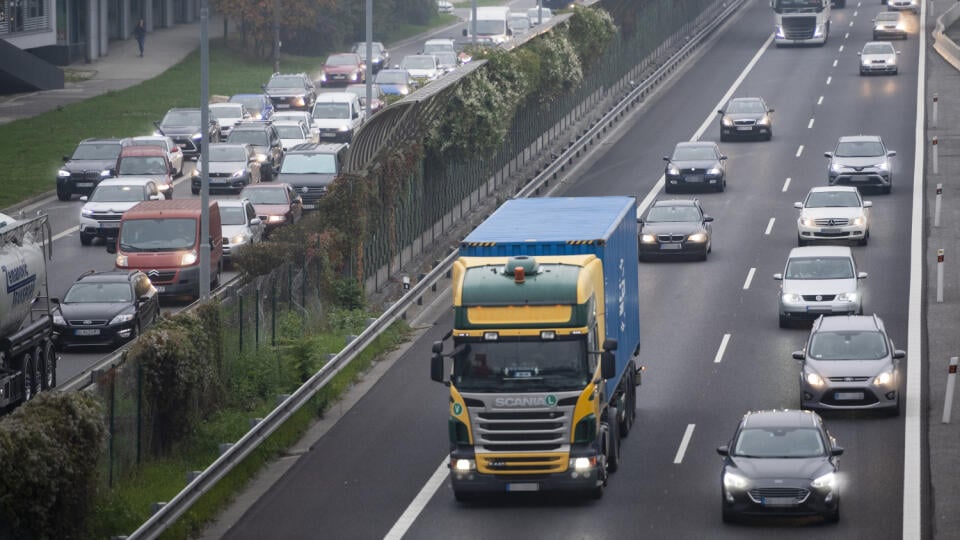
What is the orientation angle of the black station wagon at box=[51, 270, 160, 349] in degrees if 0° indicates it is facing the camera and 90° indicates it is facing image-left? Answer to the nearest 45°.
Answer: approximately 45°

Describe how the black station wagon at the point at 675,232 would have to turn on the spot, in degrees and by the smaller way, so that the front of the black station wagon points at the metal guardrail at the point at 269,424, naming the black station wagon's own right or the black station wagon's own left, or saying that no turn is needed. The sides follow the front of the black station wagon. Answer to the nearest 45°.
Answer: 0° — it already faces it

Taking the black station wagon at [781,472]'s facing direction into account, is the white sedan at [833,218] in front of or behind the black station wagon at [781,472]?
behind

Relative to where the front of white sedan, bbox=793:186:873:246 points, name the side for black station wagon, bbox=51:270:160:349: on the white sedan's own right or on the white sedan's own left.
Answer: on the white sedan's own right

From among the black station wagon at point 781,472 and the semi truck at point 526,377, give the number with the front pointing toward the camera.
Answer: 2

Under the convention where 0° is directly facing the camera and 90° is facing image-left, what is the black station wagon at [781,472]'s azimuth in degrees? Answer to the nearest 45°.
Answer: approximately 0°

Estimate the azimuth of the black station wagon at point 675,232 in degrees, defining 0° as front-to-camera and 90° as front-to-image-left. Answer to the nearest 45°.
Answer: approximately 0°

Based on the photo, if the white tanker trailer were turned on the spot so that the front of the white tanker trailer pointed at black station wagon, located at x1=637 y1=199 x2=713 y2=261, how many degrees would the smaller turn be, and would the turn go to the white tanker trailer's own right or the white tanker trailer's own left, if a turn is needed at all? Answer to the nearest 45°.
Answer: approximately 180°

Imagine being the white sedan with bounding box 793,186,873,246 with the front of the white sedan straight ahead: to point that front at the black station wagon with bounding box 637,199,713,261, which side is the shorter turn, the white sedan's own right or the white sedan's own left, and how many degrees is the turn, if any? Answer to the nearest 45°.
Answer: approximately 90° to the white sedan's own right

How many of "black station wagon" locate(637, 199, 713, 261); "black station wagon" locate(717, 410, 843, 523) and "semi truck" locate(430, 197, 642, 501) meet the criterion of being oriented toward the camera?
3
